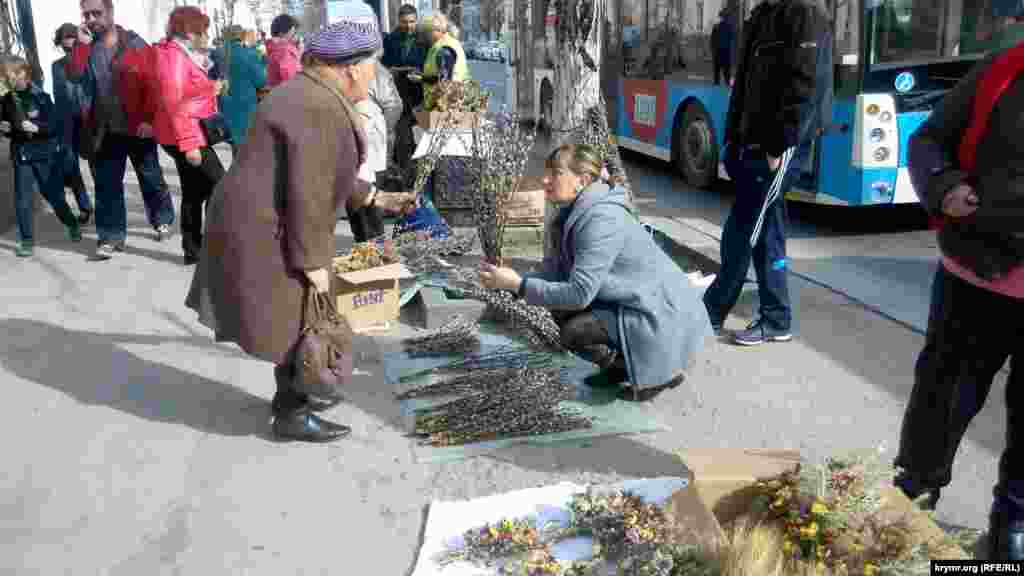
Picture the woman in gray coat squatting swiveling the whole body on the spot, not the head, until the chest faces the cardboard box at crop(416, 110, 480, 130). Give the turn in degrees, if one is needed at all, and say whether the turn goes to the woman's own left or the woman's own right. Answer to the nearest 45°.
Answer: approximately 90° to the woman's own right

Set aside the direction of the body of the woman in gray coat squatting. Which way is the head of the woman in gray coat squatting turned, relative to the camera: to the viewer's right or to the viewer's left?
to the viewer's left

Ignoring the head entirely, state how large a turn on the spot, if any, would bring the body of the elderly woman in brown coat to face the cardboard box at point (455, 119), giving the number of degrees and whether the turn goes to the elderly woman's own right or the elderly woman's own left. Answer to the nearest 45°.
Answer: approximately 90° to the elderly woman's own left

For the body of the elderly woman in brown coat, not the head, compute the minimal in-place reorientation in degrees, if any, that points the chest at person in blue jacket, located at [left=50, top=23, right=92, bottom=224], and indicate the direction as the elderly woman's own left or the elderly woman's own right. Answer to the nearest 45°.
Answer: approximately 90° to the elderly woman's own left

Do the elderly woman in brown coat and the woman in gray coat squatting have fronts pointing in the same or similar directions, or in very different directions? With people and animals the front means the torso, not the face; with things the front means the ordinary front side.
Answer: very different directions

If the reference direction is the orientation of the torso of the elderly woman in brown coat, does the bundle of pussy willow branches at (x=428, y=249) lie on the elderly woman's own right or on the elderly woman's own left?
on the elderly woman's own left

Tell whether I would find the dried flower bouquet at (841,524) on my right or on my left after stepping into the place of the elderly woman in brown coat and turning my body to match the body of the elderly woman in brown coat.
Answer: on my right

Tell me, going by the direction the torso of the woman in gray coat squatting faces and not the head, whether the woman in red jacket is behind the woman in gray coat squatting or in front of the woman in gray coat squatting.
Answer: in front

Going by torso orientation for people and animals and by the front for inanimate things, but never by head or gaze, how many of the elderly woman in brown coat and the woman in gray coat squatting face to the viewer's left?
1

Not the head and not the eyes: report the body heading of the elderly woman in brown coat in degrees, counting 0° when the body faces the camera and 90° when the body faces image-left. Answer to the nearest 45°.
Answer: approximately 270°

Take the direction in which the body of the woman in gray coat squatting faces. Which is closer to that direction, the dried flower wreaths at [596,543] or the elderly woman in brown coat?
the elderly woman in brown coat

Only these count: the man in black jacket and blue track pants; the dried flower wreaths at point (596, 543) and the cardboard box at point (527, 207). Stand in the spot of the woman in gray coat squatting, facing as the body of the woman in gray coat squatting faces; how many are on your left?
1

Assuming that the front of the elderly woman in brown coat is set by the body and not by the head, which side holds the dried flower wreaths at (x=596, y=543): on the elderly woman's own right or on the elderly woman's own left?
on the elderly woman's own right

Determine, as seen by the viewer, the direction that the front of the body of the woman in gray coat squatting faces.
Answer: to the viewer's left
